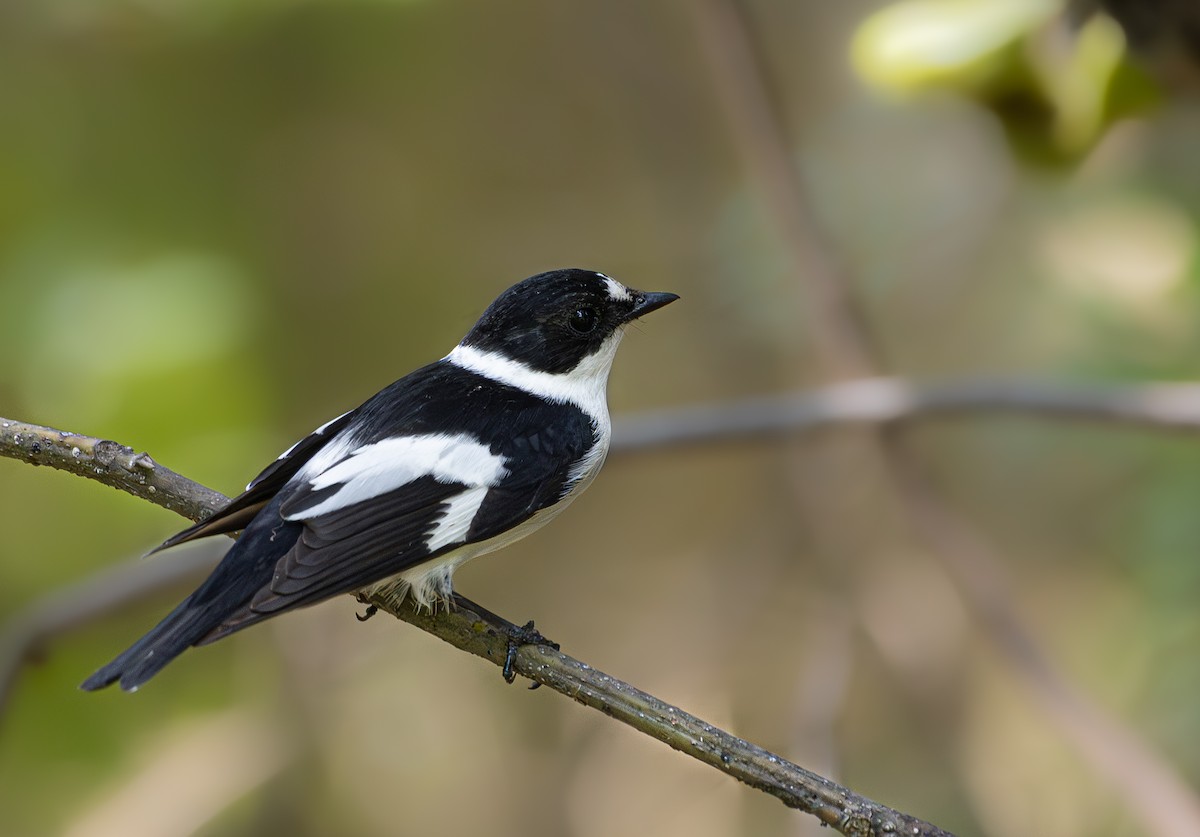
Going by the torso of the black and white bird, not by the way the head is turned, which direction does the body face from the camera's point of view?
to the viewer's right

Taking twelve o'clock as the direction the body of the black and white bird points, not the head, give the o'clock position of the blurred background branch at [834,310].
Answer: The blurred background branch is roughly at 11 o'clock from the black and white bird.
